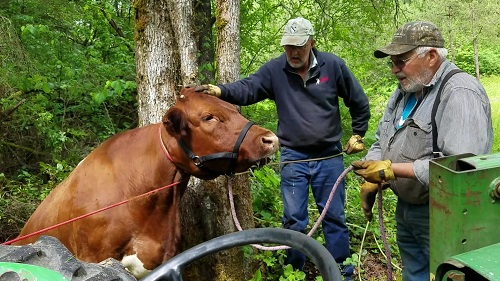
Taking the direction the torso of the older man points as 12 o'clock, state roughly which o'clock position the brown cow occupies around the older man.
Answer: The brown cow is roughly at 1 o'clock from the older man.

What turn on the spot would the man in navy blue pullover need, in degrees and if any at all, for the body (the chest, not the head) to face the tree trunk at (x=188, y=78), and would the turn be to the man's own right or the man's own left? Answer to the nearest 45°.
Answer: approximately 90° to the man's own right

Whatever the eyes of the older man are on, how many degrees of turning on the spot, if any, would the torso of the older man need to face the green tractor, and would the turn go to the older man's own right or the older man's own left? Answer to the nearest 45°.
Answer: approximately 45° to the older man's own left

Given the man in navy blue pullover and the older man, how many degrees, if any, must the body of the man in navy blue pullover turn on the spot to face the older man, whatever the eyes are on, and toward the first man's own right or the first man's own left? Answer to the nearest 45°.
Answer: approximately 45° to the first man's own left

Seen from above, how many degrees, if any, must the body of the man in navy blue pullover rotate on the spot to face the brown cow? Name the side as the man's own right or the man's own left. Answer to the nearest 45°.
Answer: approximately 45° to the man's own right

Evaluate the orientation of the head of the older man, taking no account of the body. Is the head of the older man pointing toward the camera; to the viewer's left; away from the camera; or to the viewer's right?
to the viewer's left

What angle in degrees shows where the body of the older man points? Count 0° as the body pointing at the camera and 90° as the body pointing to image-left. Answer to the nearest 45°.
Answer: approximately 45°

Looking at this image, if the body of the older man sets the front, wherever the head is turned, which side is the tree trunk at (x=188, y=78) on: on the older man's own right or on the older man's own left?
on the older man's own right

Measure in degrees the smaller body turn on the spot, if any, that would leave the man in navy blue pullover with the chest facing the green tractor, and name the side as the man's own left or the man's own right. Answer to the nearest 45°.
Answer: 0° — they already face it
